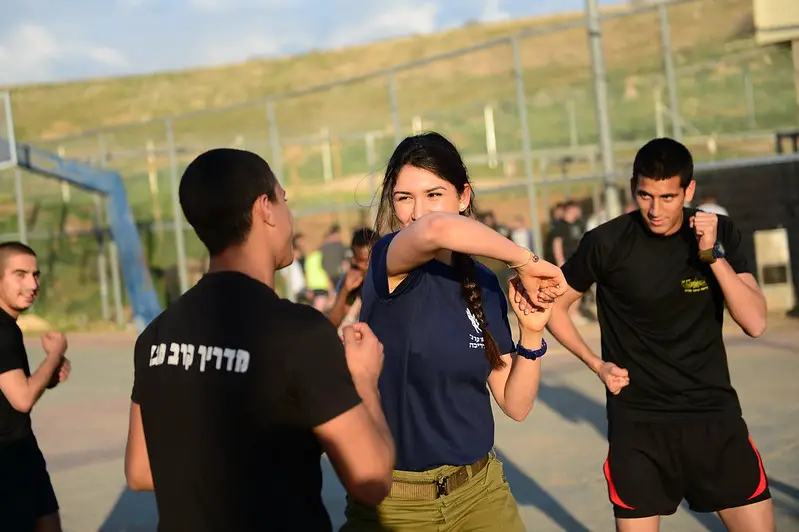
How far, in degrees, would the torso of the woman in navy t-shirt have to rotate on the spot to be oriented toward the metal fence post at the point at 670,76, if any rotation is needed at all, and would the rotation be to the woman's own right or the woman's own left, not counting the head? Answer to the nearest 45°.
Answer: approximately 180°

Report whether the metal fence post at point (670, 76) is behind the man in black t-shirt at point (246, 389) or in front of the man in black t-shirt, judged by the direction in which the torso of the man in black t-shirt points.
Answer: in front

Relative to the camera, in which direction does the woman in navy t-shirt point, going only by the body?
toward the camera

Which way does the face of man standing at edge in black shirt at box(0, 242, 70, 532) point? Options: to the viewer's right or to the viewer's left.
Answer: to the viewer's right

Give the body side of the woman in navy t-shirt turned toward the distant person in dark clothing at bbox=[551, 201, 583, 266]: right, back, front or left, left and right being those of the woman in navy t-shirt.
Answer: back

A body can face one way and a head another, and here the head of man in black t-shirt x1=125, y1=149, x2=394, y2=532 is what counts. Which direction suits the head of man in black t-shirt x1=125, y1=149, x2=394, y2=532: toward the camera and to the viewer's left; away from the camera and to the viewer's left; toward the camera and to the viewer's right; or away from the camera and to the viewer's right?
away from the camera and to the viewer's right

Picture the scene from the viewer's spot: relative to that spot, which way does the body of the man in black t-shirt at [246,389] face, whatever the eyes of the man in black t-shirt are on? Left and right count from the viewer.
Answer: facing away from the viewer and to the right of the viewer

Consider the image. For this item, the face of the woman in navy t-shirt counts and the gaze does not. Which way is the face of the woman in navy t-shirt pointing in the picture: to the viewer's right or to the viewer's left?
to the viewer's left

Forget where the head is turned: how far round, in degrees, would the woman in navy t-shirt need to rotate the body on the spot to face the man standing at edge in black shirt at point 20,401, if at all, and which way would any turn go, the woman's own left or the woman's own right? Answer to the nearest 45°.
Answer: approximately 135° to the woman's own right

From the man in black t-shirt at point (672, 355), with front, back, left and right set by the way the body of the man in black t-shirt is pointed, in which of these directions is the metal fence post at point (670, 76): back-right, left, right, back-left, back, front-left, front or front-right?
back
